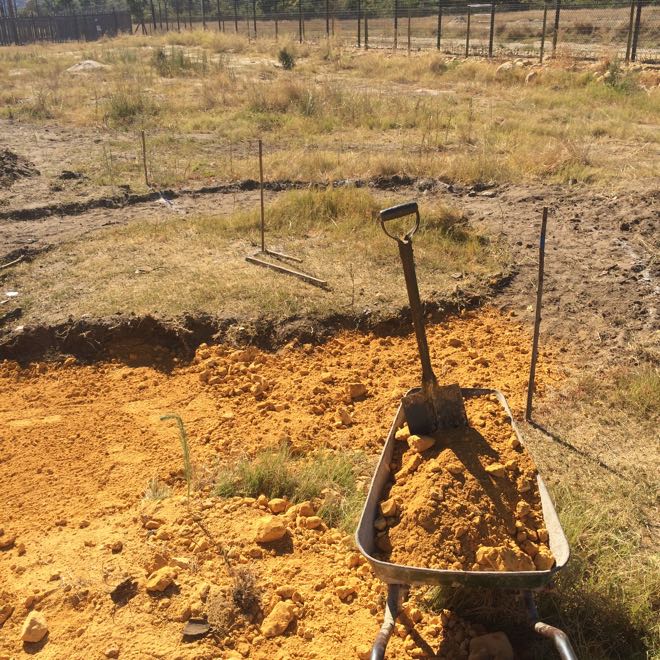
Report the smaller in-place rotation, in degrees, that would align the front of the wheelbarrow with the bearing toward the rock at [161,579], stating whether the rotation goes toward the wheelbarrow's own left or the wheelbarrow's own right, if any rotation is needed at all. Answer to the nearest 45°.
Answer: approximately 90° to the wheelbarrow's own left

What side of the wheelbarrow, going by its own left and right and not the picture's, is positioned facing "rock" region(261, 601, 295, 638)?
left

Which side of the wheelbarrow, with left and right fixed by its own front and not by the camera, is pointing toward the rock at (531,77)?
front

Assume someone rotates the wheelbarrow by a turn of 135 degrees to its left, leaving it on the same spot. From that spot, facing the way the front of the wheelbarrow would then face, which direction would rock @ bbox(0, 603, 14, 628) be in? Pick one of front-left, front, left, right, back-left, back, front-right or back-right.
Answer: front-right

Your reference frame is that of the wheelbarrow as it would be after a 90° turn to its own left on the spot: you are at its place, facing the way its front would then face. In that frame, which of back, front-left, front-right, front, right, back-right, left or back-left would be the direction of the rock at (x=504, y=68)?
right

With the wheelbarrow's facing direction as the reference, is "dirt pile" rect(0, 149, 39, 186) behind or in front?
in front

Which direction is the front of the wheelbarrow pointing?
away from the camera

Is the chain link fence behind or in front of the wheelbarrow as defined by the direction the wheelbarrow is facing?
in front
